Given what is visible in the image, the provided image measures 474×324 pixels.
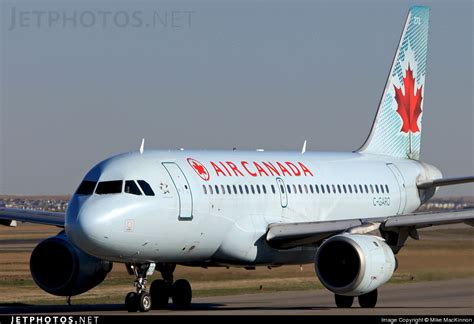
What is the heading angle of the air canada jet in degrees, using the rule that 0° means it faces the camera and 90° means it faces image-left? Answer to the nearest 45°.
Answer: approximately 45°
